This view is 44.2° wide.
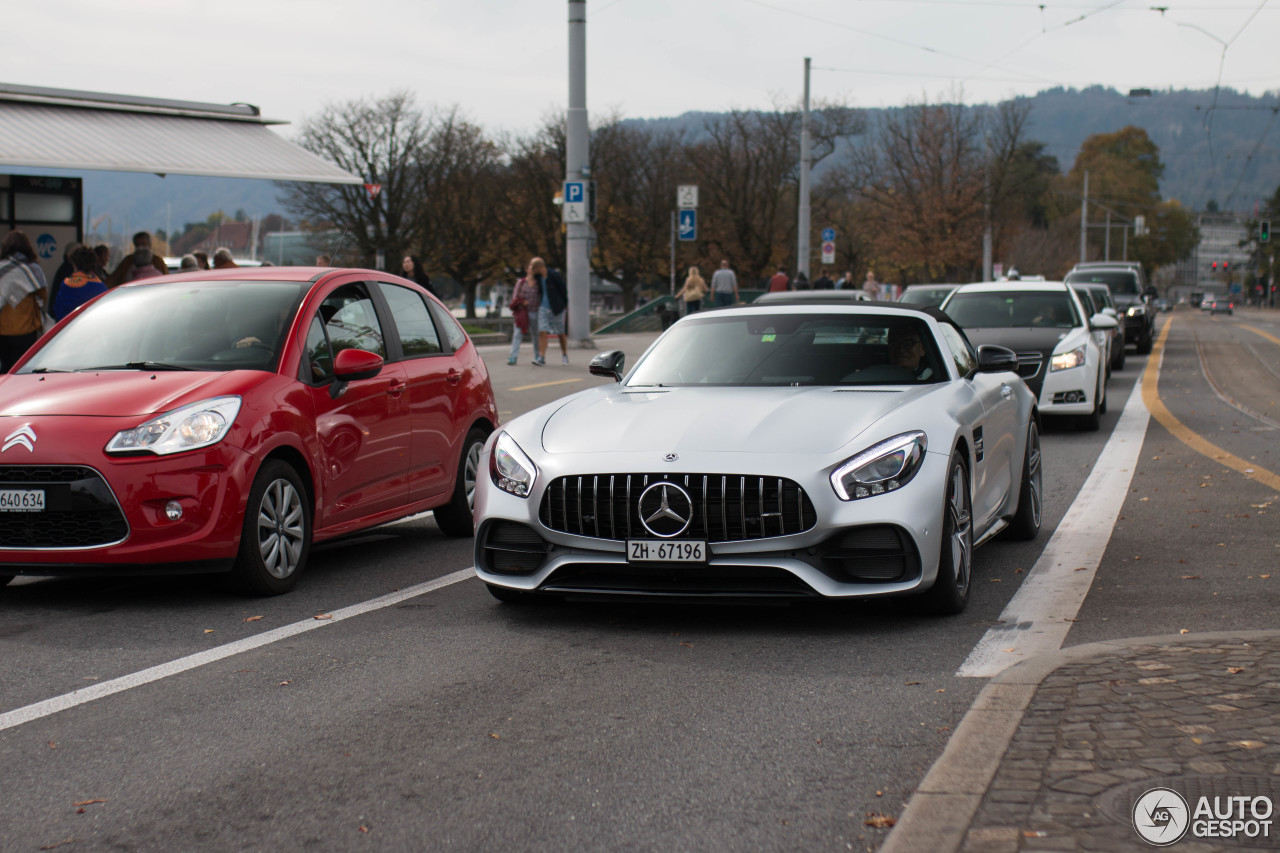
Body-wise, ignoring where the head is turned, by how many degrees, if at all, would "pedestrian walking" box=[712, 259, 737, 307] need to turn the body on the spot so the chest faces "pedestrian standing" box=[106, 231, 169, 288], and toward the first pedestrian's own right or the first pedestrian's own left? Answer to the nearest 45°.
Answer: approximately 180°

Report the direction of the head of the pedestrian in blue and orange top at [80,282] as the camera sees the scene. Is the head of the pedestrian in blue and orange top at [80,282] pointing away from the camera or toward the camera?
away from the camera

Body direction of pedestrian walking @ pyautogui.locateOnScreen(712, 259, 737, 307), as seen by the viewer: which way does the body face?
away from the camera

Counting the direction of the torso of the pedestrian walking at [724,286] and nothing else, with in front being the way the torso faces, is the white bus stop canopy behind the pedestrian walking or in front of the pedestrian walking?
behind
